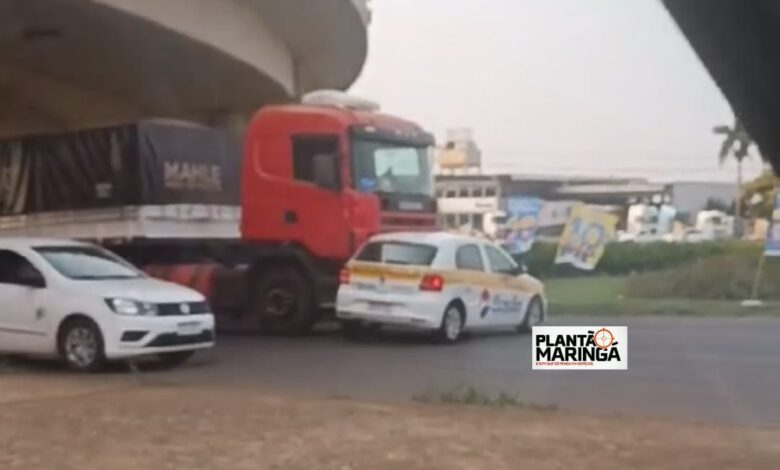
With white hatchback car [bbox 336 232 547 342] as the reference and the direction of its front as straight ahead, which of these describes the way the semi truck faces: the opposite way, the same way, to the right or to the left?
to the right

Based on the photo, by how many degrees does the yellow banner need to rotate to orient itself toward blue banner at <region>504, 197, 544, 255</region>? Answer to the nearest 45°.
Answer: approximately 90° to its right

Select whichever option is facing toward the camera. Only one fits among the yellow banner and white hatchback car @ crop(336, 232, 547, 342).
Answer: the yellow banner

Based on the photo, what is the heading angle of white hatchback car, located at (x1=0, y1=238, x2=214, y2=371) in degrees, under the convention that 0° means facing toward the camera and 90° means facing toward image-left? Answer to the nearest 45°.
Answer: approximately 315°

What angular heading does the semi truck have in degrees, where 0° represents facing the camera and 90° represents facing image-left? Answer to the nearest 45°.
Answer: approximately 315°

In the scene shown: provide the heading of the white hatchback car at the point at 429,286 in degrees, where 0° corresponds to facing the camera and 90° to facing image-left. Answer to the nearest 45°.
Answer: approximately 225°

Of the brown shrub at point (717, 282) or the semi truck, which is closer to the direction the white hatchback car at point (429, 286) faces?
the brown shrub

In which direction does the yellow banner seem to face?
toward the camera

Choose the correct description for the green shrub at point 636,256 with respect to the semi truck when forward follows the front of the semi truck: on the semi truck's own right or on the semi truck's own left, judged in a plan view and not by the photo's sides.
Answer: on the semi truck's own left

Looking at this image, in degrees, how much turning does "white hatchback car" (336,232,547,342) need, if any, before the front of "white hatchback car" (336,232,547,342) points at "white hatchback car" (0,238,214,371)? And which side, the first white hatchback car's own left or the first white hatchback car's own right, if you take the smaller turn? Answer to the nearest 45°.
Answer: approximately 180°

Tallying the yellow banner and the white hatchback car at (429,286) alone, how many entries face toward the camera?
1

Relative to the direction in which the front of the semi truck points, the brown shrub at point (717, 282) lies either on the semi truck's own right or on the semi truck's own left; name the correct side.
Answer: on the semi truck's own left

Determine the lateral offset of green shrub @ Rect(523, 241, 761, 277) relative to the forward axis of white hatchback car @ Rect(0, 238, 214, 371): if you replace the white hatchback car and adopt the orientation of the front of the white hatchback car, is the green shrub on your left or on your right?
on your left

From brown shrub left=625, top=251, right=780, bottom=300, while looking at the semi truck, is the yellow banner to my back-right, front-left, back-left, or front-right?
front-right

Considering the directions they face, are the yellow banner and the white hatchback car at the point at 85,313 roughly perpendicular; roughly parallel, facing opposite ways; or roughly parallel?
roughly perpendicular
